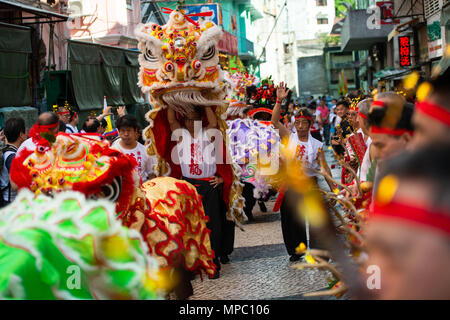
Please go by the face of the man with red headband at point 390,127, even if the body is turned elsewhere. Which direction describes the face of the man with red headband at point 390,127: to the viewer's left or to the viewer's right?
to the viewer's left

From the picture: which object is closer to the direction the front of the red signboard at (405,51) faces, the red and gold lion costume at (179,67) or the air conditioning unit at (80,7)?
the red and gold lion costume

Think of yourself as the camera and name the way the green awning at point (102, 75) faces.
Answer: facing the viewer and to the right of the viewer

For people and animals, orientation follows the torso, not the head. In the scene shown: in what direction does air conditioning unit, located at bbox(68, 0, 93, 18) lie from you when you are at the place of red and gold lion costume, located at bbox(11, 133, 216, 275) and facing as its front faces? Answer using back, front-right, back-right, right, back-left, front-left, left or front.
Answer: right

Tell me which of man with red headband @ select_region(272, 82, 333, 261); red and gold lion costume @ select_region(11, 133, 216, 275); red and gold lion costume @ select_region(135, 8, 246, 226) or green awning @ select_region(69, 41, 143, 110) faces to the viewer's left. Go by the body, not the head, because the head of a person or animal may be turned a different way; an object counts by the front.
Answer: red and gold lion costume @ select_region(11, 133, 216, 275)

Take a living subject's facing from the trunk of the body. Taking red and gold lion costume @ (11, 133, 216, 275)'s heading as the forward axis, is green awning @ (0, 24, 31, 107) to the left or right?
on its right

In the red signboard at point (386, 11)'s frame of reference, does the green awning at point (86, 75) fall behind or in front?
in front

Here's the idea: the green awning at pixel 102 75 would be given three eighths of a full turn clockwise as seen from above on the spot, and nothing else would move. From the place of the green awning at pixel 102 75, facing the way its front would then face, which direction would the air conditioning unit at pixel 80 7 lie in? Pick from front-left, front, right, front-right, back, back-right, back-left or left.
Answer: right

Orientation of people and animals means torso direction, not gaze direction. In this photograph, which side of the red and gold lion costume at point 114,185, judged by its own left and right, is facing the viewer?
left

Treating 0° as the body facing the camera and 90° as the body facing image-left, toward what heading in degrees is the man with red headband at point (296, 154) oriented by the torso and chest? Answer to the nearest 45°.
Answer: approximately 0°
